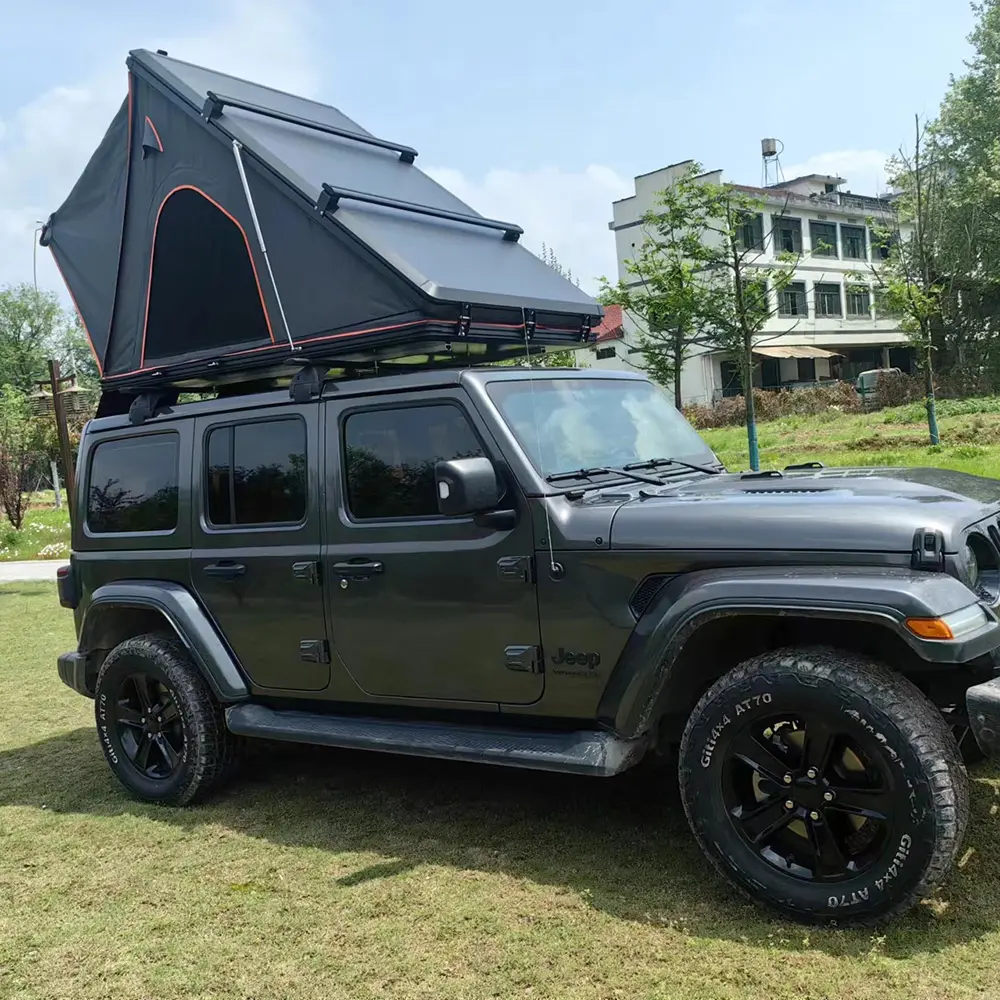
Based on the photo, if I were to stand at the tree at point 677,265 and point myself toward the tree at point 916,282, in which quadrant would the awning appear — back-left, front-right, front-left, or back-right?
front-left

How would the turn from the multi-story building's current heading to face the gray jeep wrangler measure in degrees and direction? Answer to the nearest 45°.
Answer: approximately 45° to its right

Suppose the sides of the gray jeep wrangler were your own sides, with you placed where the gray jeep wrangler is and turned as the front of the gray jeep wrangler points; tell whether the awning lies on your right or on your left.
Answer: on your left

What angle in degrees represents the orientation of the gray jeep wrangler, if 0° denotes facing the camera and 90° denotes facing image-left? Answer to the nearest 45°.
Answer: approximately 315°

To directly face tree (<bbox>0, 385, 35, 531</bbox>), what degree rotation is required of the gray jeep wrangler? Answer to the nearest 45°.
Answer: approximately 180°

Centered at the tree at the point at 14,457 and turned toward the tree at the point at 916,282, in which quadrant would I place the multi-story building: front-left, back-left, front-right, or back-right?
front-left

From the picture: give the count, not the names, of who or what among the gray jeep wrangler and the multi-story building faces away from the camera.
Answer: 0

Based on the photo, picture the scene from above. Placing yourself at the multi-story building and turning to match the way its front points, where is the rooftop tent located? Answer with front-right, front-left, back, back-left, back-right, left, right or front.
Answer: front-right
